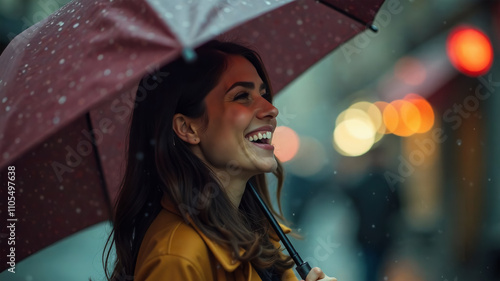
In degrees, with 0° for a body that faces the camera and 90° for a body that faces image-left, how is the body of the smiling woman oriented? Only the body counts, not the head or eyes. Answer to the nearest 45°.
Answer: approximately 270°

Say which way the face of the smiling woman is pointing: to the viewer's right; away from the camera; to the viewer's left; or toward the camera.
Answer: to the viewer's right
